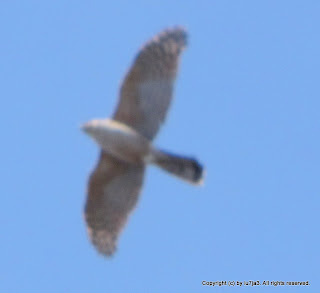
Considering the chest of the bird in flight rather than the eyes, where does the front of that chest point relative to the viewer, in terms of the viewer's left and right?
facing to the left of the viewer
